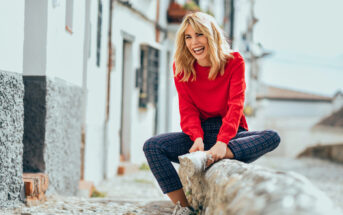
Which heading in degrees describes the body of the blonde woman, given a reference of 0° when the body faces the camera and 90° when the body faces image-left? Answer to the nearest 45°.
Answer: approximately 0°

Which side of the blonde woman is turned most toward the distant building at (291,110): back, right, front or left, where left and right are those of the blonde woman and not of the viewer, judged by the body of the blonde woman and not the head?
back
